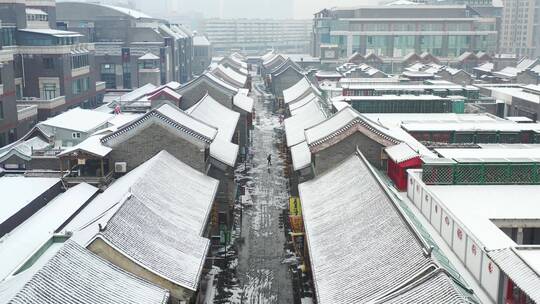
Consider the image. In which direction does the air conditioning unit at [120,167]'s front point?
toward the camera

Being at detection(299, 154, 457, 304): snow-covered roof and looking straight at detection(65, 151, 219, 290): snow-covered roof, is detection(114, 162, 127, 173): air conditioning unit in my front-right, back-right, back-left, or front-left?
front-right

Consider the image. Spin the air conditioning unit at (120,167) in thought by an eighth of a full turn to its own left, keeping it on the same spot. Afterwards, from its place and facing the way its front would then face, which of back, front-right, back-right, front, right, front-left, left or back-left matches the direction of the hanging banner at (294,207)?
front-left

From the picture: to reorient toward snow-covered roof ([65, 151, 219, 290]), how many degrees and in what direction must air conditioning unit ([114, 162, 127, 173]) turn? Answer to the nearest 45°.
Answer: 0° — it already faces it

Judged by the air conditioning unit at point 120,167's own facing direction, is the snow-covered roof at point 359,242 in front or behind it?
in front

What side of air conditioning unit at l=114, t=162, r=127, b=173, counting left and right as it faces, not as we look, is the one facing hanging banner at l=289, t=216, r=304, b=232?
left
